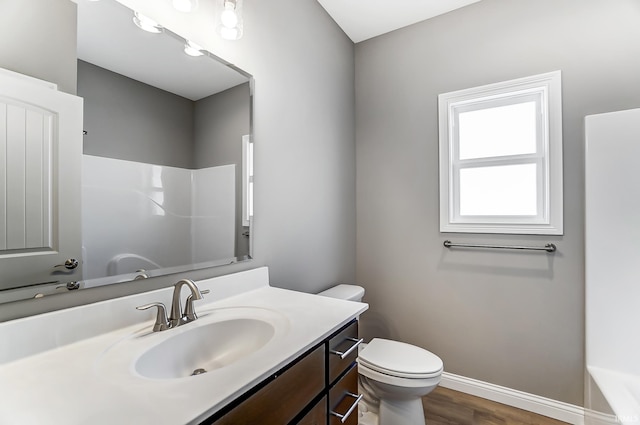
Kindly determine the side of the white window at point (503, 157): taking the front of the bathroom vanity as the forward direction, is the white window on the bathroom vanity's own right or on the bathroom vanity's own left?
on the bathroom vanity's own left

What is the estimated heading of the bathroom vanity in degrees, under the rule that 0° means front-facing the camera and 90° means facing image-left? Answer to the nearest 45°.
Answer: approximately 315°

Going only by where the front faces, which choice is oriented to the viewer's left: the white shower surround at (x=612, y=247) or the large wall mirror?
the white shower surround

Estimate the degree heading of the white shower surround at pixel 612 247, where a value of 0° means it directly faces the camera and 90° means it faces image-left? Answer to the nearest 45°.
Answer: approximately 90°

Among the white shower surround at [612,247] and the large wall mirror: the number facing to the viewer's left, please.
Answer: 1

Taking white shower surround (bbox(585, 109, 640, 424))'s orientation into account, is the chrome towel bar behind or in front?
in front

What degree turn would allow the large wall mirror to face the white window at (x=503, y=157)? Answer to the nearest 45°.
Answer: approximately 45° to its left

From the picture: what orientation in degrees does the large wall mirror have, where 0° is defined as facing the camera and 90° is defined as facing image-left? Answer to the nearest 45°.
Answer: approximately 315°

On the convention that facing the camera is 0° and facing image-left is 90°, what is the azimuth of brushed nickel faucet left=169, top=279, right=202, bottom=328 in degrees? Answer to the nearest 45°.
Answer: approximately 315°

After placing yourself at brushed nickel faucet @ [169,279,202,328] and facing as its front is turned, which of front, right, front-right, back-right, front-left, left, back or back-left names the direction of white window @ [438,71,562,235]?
front-left
